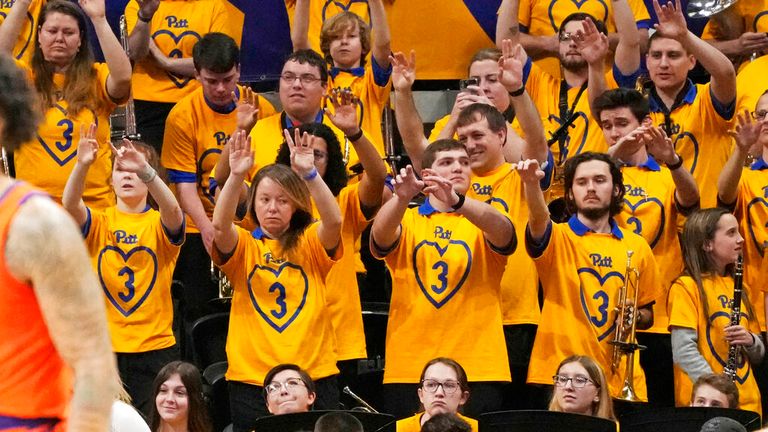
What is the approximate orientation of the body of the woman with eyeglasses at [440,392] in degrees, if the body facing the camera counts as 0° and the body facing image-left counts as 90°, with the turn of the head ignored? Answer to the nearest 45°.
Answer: approximately 0°

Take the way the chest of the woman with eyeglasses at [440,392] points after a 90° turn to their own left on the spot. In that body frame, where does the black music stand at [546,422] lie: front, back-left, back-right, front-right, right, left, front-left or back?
front-right

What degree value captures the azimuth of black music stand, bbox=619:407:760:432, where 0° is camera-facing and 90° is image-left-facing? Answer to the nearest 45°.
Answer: approximately 180°

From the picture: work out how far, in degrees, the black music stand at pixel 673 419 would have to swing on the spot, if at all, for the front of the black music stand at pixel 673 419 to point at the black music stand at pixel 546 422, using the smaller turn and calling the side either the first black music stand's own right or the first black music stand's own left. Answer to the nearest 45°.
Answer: approximately 135° to the first black music stand's own left

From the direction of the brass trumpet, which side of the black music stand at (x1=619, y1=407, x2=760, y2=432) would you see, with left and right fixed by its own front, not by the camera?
front

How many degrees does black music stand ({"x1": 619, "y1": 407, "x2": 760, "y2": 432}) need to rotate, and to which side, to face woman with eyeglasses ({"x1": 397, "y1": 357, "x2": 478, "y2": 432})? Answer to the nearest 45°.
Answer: approximately 90° to its left

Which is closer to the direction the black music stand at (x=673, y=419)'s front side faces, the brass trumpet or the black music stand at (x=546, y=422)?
the brass trumpet

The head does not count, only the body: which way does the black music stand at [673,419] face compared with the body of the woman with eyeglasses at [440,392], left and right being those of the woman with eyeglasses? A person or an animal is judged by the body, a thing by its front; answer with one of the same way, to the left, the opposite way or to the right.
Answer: the opposite way

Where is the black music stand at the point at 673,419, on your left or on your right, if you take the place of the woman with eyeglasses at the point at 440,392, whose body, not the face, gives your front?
on your left

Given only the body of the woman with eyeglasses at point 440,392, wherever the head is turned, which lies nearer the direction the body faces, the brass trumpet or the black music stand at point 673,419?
the black music stand

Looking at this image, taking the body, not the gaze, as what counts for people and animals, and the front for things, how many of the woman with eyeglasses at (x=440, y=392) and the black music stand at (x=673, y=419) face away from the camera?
1
